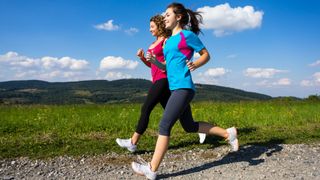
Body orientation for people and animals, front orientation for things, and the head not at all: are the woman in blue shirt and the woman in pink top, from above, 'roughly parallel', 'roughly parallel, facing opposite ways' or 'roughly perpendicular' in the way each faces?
roughly parallel

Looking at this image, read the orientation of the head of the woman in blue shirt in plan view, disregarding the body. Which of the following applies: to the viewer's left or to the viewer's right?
to the viewer's left
